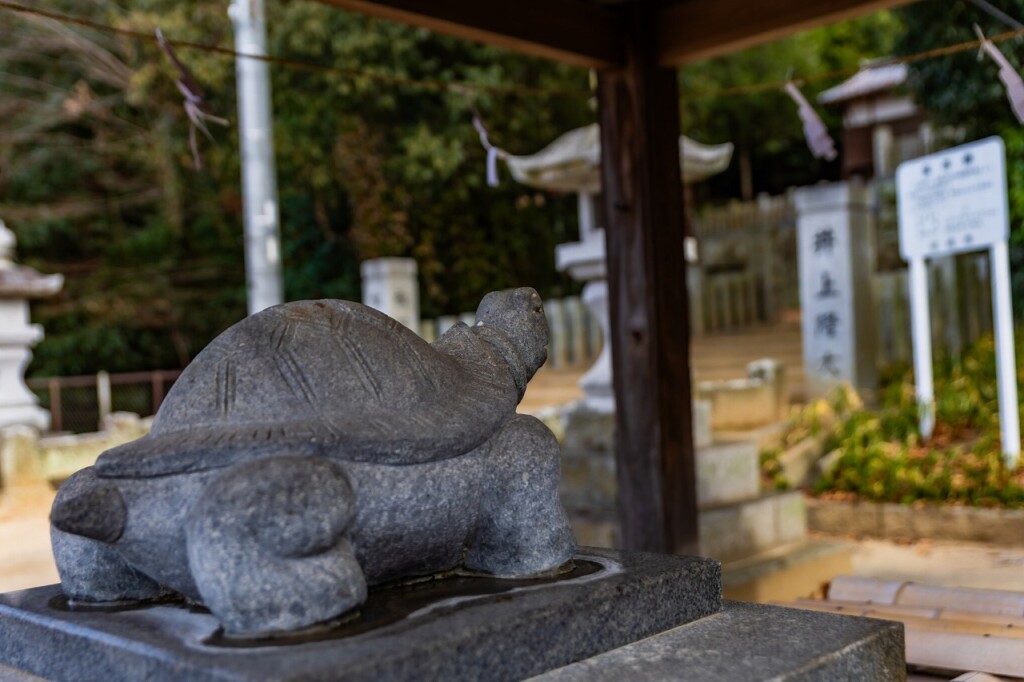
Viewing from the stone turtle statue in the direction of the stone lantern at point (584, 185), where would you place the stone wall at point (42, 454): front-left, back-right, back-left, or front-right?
front-left

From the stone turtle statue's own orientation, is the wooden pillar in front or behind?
in front

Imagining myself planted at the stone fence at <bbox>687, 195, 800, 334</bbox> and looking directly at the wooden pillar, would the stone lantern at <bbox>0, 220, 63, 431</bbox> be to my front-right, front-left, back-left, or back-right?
front-right

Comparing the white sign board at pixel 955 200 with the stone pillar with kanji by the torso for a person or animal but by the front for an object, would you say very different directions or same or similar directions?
same or similar directions

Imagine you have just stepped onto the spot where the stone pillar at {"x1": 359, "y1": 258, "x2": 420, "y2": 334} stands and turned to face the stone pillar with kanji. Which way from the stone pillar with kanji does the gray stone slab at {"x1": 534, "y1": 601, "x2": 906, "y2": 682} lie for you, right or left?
right

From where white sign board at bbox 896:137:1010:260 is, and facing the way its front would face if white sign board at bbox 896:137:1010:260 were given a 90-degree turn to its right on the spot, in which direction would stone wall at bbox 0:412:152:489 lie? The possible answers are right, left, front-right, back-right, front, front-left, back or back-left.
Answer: front-left

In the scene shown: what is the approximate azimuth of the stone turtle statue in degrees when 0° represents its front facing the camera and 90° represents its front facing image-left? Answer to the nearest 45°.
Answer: approximately 225°

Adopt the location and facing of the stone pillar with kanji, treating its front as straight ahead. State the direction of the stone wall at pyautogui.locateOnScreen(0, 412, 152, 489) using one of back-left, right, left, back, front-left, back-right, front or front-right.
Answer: front-right

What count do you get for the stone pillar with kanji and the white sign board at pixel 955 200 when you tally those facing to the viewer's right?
0

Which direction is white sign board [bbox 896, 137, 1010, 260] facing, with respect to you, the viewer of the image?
facing the viewer and to the left of the viewer

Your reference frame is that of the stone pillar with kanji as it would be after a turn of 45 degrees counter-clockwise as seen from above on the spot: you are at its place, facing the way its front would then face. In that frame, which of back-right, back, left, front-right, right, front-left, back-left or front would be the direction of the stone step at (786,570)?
front

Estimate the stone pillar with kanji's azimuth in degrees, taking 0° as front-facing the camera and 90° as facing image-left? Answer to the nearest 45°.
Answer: approximately 45°

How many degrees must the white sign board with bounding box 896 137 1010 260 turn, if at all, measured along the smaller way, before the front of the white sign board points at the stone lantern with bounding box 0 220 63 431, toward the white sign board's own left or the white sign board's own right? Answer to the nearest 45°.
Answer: approximately 45° to the white sign board's own right
